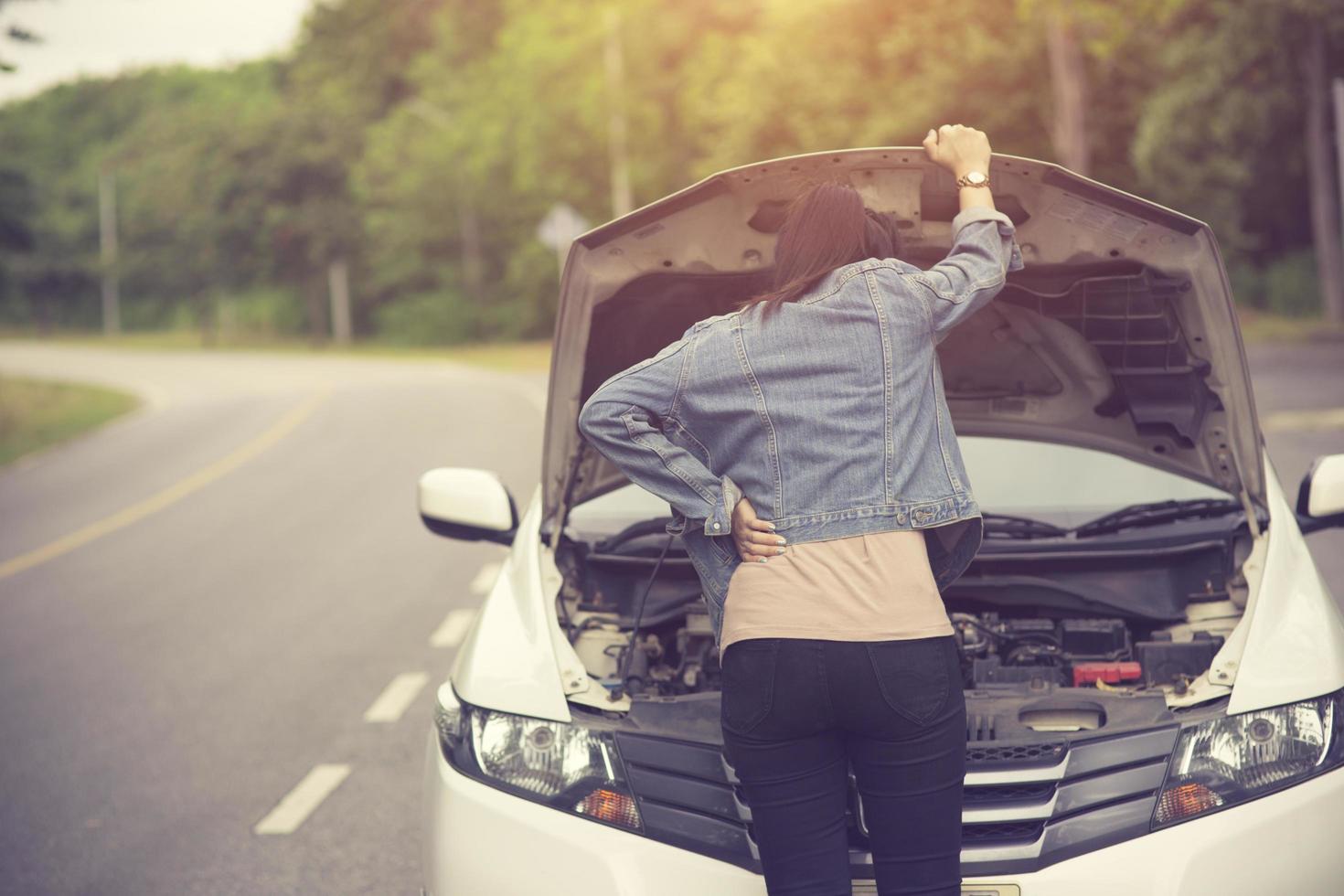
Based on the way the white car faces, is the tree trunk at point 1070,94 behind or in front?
behind

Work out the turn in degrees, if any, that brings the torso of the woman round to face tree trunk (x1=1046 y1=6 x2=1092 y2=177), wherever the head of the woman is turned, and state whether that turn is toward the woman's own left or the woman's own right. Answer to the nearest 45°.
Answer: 0° — they already face it

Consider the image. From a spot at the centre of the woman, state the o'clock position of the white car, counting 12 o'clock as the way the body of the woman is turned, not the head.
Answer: The white car is roughly at 1 o'clock from the woman.

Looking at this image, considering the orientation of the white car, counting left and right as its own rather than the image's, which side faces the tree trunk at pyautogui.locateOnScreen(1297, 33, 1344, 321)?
back

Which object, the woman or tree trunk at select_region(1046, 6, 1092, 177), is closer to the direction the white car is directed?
the woman

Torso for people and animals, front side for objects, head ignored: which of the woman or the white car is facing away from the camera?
the woman

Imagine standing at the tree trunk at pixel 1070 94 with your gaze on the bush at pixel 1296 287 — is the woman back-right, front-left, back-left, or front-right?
back-right

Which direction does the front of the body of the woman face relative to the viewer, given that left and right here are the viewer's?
facing away from the viewer

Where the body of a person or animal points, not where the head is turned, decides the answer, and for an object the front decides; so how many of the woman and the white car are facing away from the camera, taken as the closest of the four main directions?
1

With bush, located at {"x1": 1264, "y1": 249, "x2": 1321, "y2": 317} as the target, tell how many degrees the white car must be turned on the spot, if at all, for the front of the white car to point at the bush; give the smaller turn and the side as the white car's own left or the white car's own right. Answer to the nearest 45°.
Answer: approximately 180°

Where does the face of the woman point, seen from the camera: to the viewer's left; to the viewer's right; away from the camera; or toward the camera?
away from the camera

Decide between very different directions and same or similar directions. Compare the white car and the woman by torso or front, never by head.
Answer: very different directions

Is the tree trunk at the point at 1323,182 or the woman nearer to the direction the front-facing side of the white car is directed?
the woman

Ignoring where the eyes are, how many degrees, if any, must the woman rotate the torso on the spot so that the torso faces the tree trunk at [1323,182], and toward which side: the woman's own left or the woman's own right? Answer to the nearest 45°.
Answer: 0° — they already face it
